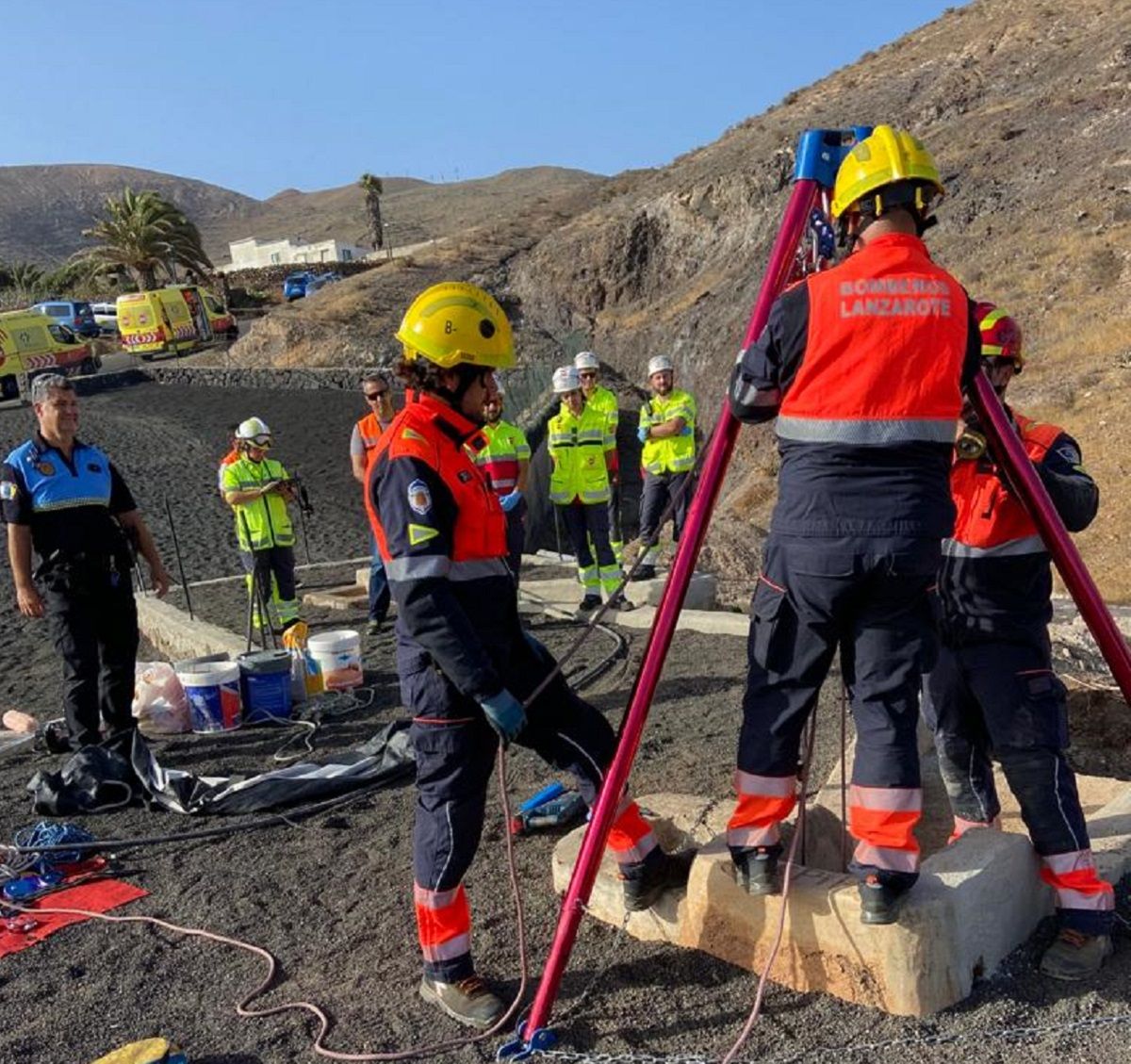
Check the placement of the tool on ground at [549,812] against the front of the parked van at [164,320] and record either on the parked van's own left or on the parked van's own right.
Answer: on the parked van's own right

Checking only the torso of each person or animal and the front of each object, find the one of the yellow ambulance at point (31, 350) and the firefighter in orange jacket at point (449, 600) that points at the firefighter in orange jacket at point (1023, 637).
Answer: the firefighter in orange jacket at point (449, 600)

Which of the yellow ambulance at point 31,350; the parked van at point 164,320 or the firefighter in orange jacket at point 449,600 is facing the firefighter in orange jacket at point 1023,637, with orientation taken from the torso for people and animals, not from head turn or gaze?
the firefighter in orange jacket at point 449,600

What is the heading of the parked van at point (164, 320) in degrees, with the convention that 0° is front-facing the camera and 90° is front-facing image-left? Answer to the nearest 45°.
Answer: approximately 225°

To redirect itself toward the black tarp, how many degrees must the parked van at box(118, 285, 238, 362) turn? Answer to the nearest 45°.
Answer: approximately 135° to its right

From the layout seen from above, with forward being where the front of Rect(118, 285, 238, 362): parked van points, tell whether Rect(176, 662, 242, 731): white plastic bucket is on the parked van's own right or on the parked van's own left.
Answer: on the parked van's own right

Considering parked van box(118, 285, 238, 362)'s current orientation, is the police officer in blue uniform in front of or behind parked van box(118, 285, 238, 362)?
behind

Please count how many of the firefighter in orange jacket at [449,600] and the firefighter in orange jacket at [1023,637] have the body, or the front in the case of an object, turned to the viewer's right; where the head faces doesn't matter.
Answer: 1

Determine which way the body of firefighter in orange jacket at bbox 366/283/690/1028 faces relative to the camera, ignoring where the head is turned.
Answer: to the viewer's right

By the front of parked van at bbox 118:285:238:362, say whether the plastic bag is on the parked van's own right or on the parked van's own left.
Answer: on the parked van's own right
